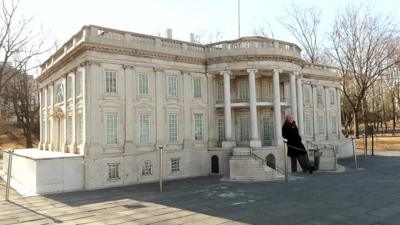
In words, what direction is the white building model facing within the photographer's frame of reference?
facing the viewer and to the right of the viewer

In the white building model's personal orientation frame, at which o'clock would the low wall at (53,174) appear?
The low wall is roughly at 3 o'clock from the white building model.

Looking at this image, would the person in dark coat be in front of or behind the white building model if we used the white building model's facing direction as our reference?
in front
